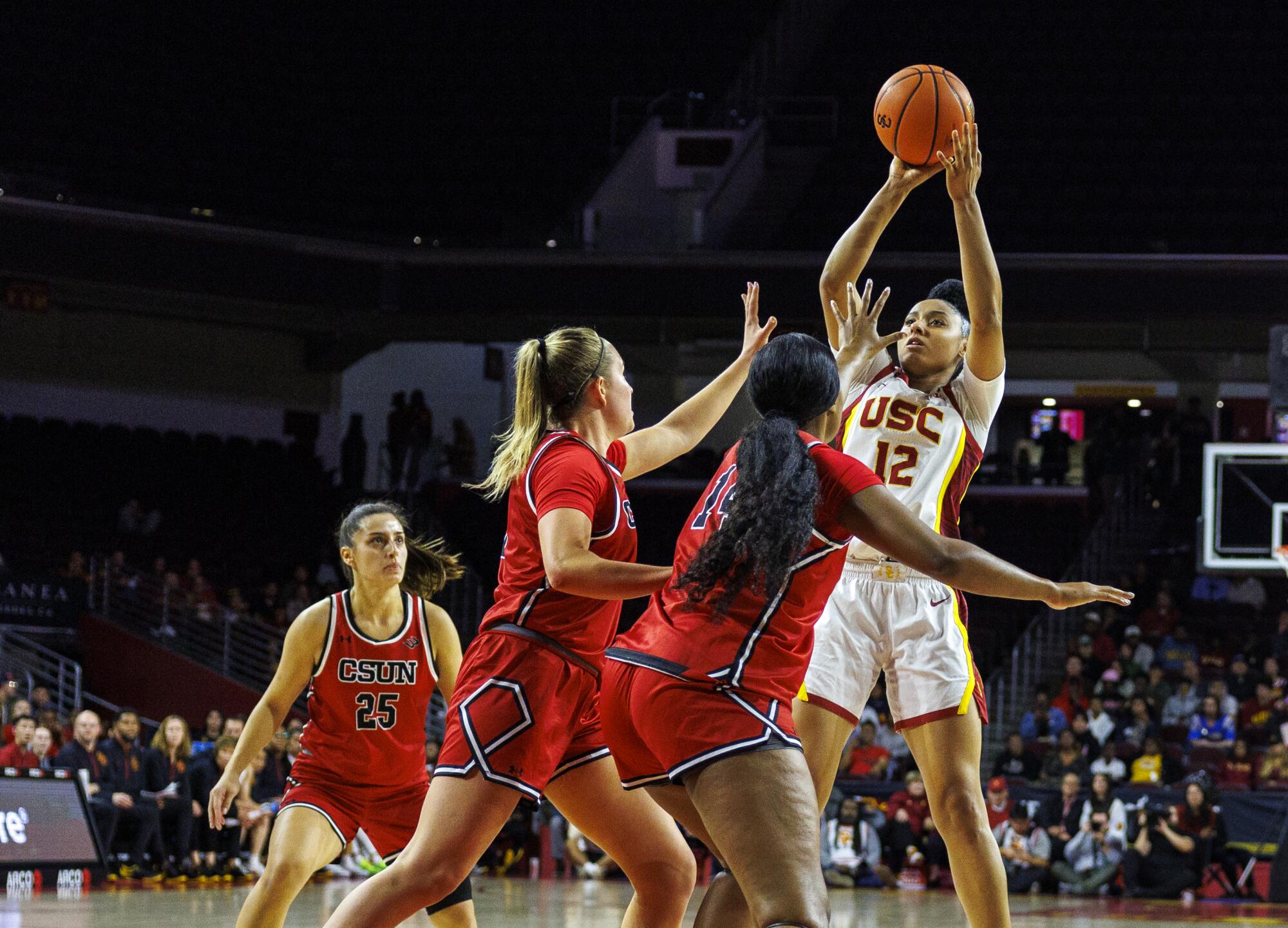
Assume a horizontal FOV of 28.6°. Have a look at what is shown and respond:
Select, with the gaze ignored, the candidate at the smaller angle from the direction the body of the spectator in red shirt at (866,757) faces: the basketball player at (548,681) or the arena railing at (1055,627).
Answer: the basketball player

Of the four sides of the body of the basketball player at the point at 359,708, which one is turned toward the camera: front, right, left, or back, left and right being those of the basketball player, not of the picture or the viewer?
front

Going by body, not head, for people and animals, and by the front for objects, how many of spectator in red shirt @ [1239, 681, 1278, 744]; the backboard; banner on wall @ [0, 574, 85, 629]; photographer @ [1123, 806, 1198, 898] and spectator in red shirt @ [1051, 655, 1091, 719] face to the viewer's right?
0

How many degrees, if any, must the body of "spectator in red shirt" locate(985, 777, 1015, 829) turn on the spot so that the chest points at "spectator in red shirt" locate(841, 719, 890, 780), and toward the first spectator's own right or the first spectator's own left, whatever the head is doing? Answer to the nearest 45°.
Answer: approximately 135° to the first spectator's own right

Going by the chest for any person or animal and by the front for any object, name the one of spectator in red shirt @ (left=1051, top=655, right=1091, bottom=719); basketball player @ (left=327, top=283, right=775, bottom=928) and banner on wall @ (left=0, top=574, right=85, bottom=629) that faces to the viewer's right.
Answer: the basketball player

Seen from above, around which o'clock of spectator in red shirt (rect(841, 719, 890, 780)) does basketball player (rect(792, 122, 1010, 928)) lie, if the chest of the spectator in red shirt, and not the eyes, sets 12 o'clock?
The basketball player is roughly at 12 o'clock from the spectator in red shirt.

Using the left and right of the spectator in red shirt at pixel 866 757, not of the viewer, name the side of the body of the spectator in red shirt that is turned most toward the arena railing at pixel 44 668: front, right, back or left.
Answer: right

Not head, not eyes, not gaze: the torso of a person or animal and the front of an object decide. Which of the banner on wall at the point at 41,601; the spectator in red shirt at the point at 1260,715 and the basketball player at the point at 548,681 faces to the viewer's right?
the basketball player

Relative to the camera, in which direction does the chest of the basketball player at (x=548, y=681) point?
to the viewer's right

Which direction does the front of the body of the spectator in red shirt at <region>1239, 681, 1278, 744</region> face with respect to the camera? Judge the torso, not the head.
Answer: toward the camera

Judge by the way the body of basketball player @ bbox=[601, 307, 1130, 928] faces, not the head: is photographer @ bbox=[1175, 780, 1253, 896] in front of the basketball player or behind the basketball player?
in front

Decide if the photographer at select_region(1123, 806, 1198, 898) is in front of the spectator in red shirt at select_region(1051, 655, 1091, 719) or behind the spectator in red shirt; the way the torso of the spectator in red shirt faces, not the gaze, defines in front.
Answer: in front

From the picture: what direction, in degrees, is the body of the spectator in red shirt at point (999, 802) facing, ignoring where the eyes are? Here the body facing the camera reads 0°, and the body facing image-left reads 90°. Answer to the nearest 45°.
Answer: approximately 0°

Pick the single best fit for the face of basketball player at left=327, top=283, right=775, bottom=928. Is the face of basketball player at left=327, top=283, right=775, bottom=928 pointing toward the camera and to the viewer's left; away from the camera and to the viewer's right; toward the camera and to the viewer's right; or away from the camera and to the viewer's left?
away from the camera and to the viewer's right

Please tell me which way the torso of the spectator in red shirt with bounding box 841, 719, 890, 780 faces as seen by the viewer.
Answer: toward the camera

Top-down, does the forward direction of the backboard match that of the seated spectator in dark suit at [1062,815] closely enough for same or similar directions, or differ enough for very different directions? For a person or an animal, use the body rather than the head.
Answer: same or similar directions

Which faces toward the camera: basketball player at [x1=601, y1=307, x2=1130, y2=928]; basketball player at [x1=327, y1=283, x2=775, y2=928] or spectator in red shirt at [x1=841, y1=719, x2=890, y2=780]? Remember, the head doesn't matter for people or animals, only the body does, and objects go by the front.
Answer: the spectator in red shirt

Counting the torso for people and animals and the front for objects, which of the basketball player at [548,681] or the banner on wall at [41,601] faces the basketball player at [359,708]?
the banner on wall
